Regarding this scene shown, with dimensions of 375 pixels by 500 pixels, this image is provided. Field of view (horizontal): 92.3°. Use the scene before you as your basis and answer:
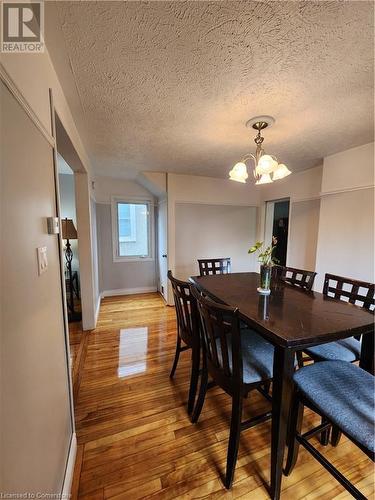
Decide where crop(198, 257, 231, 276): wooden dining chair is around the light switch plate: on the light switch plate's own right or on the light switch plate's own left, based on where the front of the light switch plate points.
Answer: on the light switch plate's own left

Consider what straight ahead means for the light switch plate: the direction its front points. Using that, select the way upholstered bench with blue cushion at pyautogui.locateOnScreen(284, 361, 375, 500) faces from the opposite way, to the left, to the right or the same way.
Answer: to the left

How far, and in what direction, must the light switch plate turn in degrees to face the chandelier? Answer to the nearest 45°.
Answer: approximately 45° to its left

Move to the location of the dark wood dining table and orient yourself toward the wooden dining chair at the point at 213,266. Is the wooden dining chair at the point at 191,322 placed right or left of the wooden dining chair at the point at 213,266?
left

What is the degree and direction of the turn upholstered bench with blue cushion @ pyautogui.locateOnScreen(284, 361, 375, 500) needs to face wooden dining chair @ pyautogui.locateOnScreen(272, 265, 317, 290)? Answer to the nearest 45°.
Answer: approximately 45° to its right

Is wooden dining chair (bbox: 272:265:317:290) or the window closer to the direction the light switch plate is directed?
the wooden dining chair

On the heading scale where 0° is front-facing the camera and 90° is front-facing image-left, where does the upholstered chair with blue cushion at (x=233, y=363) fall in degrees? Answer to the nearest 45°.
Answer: approximately 225°

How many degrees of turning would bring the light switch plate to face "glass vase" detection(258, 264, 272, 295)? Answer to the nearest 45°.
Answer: approximately 45° to its left

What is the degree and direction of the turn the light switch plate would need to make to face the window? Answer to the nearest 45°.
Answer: approximately 90° to its left

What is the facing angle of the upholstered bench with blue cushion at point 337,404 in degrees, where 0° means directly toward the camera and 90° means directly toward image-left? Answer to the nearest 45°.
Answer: approximately 135°

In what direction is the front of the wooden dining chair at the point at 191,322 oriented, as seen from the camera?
facing away from the viewer and to the right of the viewer

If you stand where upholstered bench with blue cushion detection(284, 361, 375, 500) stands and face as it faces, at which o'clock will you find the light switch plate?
The light switch plate is roughly at 9 o'clock from the upholstered bench with blue cushion.

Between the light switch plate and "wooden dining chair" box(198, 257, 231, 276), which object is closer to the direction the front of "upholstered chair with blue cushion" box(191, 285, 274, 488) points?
the wooden dining chair
